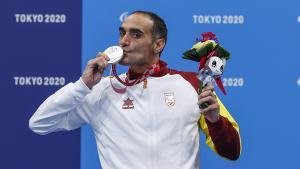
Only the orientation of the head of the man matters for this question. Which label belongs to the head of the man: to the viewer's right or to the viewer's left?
to the viewer's left

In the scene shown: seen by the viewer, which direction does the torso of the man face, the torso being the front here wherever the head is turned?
toward the camera
